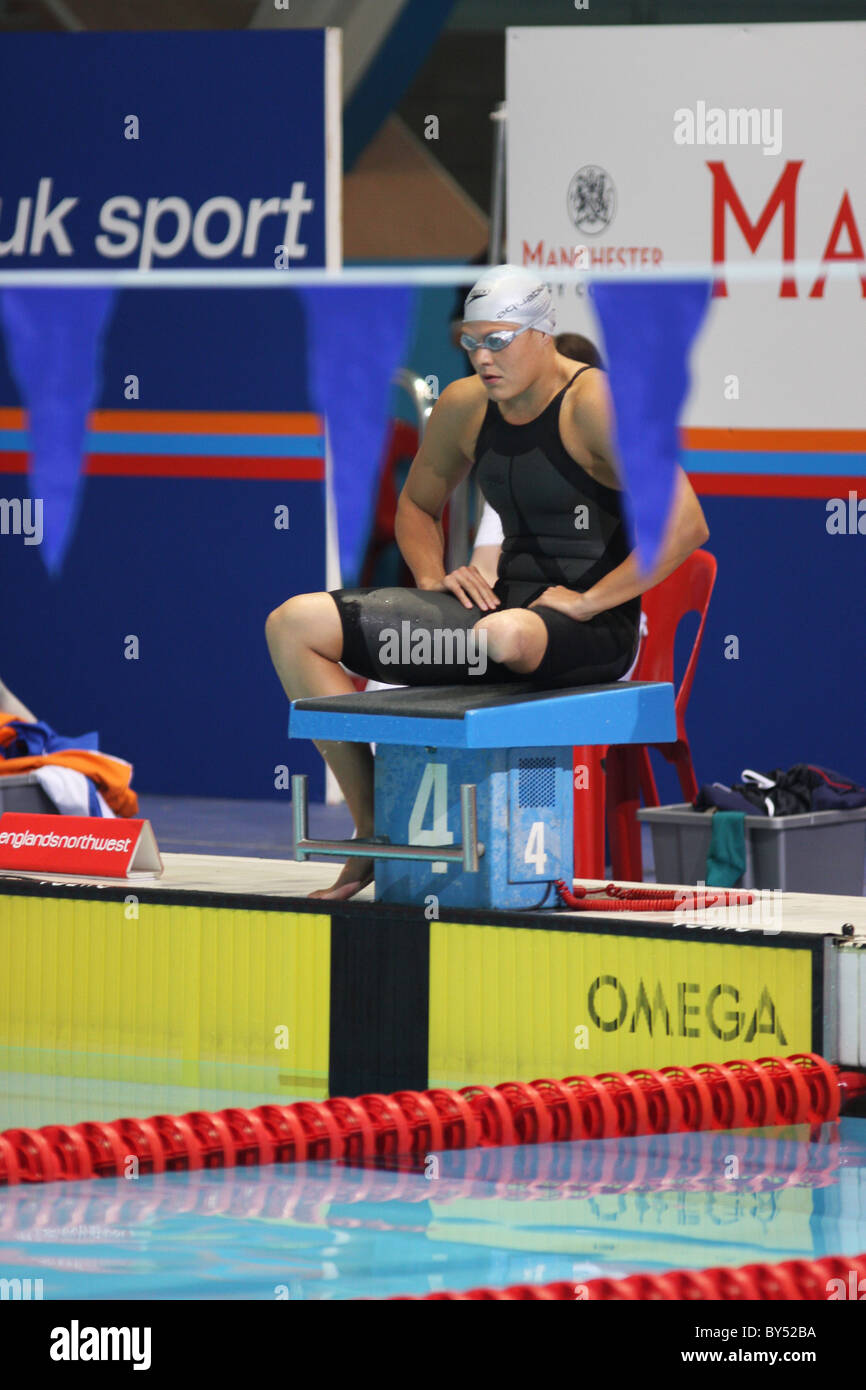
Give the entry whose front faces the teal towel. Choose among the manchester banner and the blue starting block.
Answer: the manchester banner

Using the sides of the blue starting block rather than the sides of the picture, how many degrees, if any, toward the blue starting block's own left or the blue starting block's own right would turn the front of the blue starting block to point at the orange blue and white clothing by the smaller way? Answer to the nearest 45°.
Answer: approximately 90° to the blue starting block's own right

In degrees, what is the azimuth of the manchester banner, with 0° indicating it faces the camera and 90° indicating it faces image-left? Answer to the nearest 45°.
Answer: approximately 0°

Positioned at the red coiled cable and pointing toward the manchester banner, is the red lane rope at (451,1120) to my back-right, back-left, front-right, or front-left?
back-left

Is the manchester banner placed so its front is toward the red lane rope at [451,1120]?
yes

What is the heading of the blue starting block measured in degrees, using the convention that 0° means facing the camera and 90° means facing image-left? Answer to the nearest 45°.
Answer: approximately 45°

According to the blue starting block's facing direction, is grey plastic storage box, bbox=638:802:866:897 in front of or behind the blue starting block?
behind
